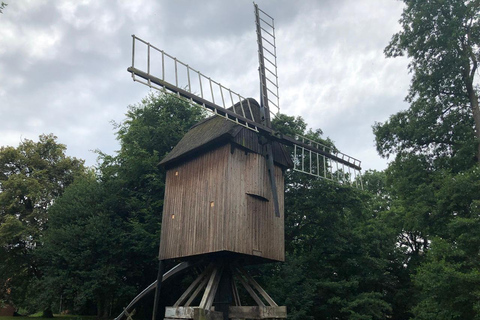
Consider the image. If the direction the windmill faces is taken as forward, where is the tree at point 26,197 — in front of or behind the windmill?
behind

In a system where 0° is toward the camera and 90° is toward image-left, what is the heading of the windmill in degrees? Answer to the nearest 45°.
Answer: approximately 315°

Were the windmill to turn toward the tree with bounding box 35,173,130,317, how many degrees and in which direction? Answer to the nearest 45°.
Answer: approximately 180°

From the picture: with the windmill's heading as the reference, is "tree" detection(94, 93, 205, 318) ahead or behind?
behind
